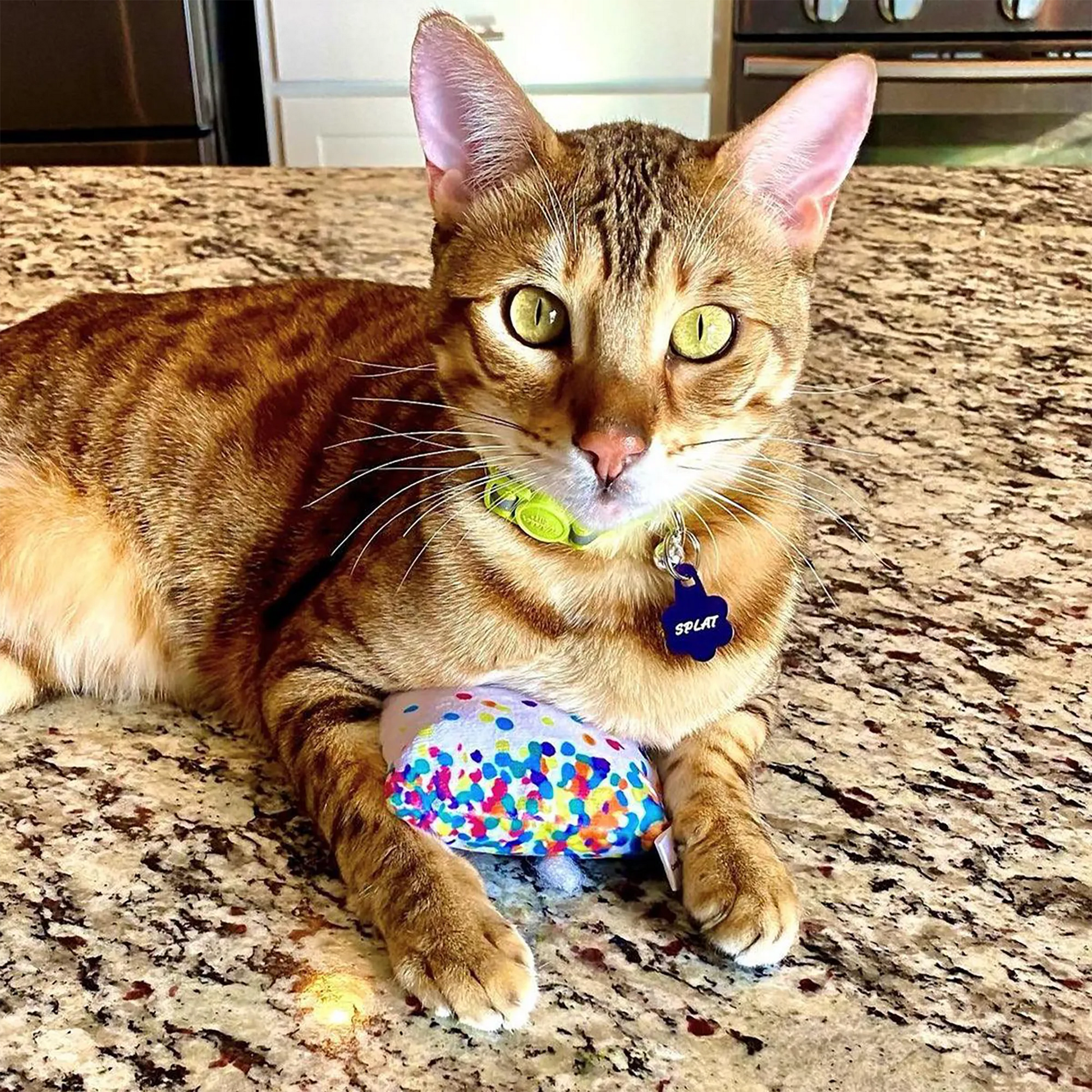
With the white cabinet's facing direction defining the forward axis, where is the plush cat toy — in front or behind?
in front

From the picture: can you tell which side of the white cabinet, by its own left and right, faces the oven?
left

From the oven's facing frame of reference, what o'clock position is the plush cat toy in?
The plush cat toy is roughly at 12 o'clock from the oven.

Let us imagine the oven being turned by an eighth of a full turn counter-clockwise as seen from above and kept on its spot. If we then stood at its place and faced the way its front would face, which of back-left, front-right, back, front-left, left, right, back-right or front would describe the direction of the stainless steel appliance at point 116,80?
back-right

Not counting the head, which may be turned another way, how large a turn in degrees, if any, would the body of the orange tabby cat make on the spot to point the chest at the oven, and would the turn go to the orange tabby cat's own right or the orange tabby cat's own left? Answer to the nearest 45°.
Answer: approximately 90° to the orange tabby cat's own left

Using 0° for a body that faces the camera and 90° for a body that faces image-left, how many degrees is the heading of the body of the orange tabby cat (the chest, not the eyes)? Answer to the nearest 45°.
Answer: approximately 315°

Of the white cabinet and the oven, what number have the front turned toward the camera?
2

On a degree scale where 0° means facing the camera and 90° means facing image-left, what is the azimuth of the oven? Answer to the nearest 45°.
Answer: approximately 0°

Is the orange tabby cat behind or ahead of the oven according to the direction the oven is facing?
ahead
